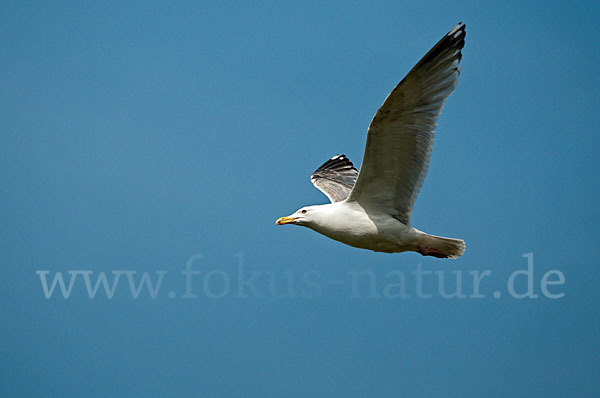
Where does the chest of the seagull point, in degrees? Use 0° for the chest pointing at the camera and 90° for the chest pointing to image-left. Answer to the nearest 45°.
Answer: approximately 90°
